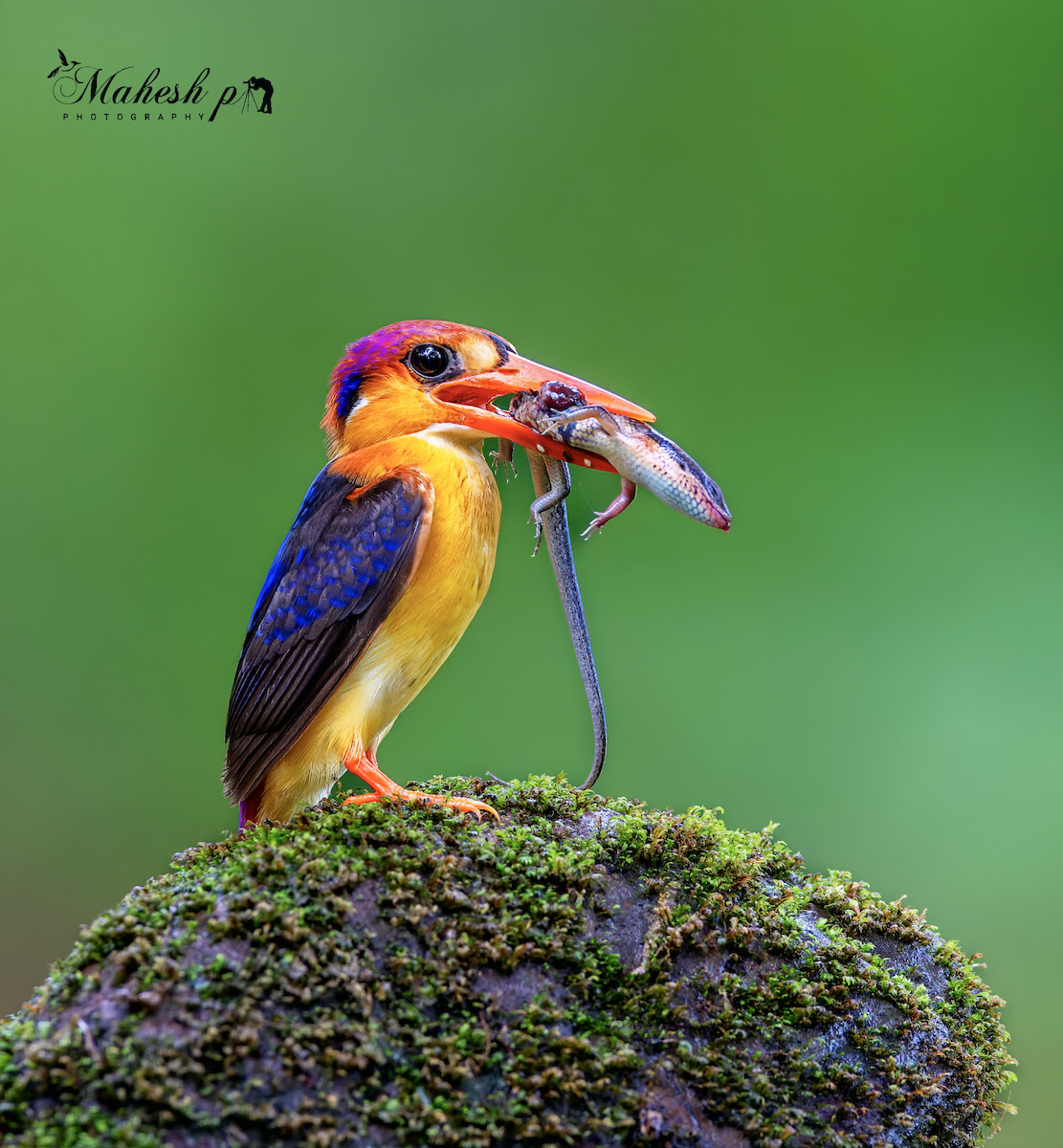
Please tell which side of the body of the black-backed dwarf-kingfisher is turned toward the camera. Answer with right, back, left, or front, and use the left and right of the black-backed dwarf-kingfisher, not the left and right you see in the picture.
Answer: right
